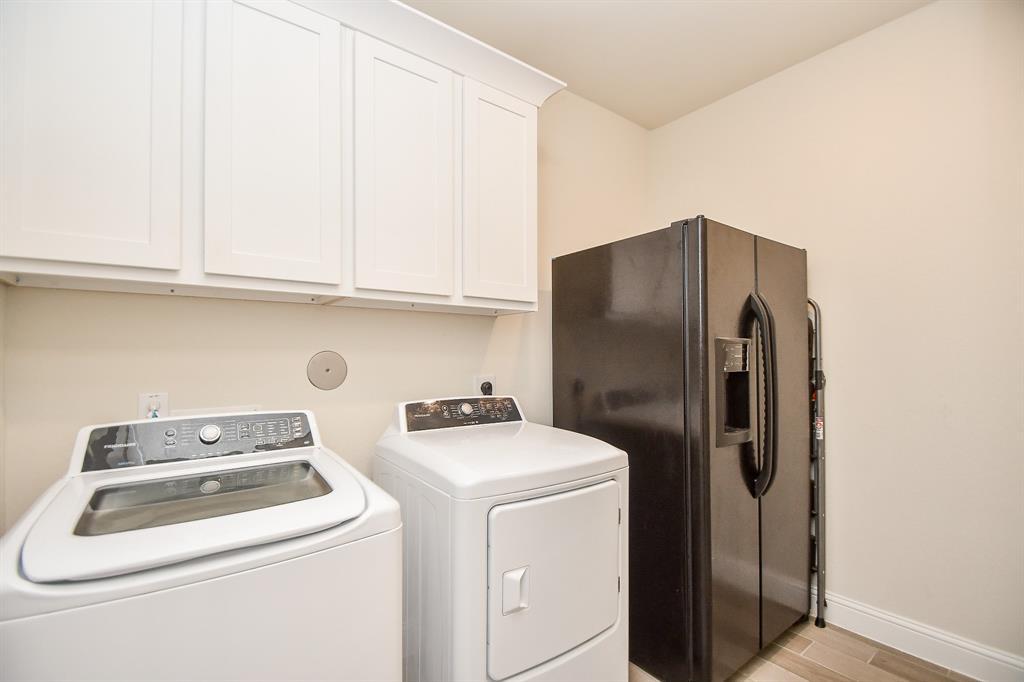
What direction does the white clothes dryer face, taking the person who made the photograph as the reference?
facing the viewer and to the right of the viewer

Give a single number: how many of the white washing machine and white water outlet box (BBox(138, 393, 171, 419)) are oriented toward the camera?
2

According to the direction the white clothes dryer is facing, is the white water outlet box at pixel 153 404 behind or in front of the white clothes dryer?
behind

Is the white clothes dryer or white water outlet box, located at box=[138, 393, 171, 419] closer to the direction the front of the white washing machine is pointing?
the white clothes dryer

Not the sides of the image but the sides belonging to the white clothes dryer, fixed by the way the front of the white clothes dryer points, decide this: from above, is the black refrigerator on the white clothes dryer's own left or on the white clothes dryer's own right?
on the white clothes dryer's own left

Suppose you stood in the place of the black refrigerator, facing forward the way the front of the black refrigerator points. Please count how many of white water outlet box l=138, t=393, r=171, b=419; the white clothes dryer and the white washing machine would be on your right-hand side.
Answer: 3

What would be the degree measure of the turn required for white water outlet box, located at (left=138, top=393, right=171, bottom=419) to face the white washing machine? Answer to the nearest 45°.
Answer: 0° — it already faces it

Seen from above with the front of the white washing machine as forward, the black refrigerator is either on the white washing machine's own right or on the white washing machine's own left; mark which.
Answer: on the white washing machine's own left

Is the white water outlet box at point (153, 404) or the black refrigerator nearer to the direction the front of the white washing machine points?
the black refrigerator

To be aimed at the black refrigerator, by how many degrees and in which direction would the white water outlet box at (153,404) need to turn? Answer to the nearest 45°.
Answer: approximately 45° to its left

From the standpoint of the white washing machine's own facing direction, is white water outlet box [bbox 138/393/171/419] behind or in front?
behind
